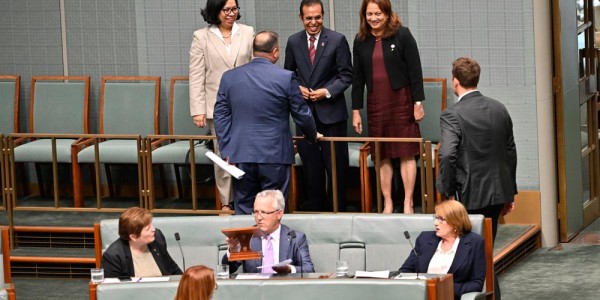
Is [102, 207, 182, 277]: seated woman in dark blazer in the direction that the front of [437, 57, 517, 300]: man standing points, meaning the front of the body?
no

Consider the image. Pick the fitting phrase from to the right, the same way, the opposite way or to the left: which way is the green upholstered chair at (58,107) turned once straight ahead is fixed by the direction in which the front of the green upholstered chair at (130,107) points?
the same way

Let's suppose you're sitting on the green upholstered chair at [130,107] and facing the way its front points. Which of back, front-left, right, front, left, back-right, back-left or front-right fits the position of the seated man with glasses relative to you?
front-left

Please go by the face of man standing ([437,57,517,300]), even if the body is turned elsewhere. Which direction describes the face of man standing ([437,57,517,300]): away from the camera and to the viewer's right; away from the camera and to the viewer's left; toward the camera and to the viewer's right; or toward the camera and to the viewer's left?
away from the camera and to the viewer's left

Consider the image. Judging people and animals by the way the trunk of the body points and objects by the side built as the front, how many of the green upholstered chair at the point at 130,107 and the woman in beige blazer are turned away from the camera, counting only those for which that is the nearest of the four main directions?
0

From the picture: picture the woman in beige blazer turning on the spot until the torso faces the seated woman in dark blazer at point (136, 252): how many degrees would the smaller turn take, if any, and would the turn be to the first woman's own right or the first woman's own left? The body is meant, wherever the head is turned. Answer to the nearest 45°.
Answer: approximately 45° to the first woman's own right

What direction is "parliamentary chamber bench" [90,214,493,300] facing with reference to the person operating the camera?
facing the viewer

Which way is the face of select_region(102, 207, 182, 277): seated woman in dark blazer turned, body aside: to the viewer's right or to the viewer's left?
to the viewer's right

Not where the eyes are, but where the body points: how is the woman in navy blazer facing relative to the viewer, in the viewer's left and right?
facing the viewer and to the left of the viewer

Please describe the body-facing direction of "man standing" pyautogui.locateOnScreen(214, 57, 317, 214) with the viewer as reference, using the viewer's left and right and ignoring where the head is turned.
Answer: facing away from the viewer

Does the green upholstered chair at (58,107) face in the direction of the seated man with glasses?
no

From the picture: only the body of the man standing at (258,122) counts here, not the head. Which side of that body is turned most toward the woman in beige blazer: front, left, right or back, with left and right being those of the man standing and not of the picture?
front

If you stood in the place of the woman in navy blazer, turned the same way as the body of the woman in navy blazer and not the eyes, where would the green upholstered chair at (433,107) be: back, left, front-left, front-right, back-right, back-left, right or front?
back-right

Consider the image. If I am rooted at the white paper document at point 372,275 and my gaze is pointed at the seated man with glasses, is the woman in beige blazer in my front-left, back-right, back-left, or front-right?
front-right

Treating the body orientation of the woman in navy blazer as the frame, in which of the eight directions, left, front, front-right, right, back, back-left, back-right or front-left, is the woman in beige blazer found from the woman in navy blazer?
right

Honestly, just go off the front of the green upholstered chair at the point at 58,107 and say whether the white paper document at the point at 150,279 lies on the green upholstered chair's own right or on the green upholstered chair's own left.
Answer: on the green upholstered chair's own left

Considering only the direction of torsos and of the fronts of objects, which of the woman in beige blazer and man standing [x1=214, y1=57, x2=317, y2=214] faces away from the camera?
the man standing

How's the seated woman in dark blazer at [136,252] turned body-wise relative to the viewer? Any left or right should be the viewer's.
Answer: facing the viewer and to the right of the viewer

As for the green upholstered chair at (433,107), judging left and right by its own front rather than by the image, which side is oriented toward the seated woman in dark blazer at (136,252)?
front

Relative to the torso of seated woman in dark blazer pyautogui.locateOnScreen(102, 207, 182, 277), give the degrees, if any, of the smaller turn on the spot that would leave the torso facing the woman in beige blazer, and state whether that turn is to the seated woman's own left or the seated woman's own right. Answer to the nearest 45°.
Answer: approximately 135° to the seated woman's own left

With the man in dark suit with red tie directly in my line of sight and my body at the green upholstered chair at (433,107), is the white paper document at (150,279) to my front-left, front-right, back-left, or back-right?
front-left
